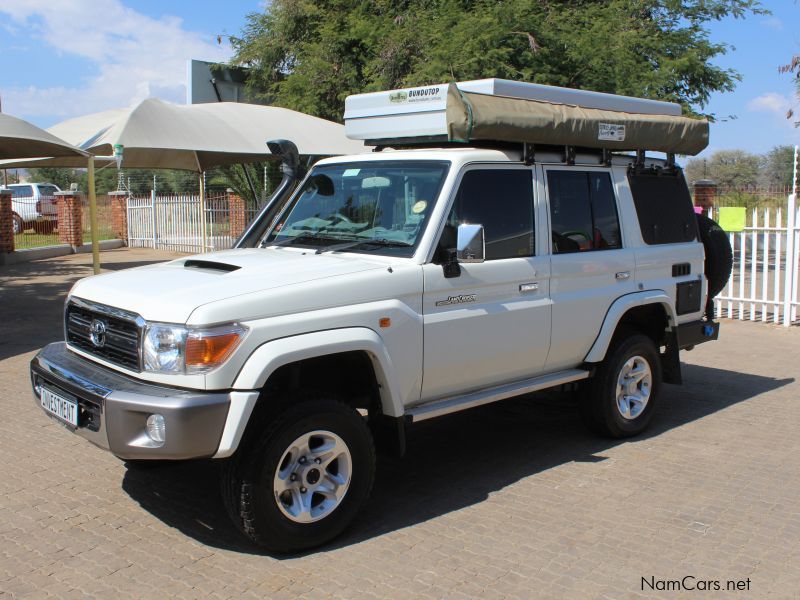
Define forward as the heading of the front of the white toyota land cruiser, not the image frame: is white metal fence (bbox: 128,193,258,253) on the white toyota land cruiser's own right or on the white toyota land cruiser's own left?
on the white toyota land cruiser's own right

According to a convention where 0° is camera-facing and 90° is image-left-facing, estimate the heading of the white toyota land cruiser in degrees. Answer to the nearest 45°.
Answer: approximately 45°

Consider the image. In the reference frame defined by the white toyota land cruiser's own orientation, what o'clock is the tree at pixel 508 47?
The tree is roughly at 5 o'clock from the white toyota land cruiser.

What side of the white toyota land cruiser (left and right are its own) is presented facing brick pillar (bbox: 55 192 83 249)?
right

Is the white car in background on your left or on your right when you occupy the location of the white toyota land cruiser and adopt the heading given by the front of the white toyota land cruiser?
on your right

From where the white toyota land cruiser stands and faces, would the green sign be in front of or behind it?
behind

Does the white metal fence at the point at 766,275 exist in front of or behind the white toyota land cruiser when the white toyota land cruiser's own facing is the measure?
behind
